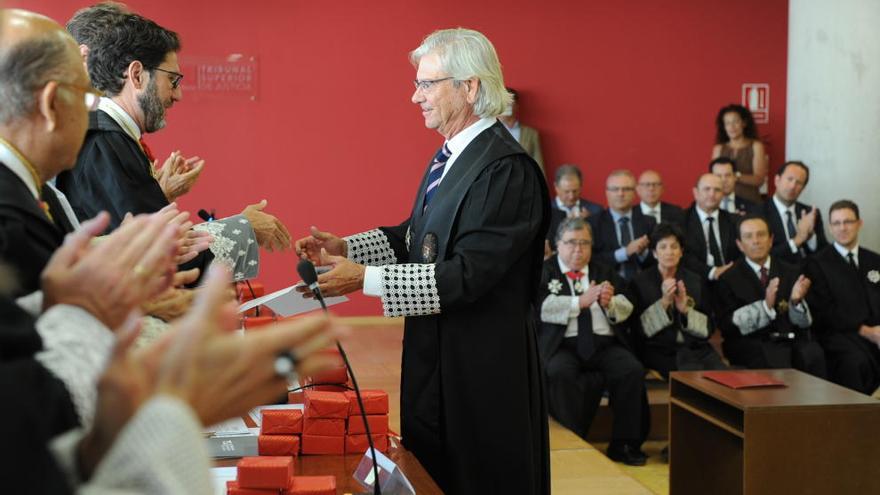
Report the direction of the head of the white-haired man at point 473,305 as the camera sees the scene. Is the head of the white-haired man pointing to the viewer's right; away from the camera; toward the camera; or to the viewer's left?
to the viewer's left

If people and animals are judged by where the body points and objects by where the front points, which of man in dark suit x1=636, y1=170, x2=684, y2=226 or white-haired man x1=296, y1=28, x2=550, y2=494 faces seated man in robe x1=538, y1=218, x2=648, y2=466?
the man in dark suit

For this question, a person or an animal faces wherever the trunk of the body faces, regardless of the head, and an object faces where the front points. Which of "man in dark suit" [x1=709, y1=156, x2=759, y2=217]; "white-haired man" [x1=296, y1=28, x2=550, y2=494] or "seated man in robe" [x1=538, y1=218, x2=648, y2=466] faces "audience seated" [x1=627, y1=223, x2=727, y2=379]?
the man in dark suit

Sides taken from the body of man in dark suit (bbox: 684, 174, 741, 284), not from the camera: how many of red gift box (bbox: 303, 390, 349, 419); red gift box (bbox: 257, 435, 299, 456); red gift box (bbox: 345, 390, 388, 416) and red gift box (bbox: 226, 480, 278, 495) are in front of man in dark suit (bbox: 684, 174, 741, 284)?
4

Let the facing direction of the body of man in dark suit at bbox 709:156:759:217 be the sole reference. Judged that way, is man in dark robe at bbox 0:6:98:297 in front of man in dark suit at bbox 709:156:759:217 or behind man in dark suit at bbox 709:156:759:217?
in front

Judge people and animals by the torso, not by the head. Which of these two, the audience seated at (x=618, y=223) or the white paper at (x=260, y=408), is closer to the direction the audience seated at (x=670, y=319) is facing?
the white paper

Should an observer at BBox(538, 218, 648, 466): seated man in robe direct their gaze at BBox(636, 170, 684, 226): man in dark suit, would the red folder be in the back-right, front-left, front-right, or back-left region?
back-right

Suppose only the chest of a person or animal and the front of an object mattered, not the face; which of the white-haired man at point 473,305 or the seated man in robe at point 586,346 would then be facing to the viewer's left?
the white-haired man

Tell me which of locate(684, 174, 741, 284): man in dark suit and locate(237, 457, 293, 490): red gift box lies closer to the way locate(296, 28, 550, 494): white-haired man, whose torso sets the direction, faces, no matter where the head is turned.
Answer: the red gift box

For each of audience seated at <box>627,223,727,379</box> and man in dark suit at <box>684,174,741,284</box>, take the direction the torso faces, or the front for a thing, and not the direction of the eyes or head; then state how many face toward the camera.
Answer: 2

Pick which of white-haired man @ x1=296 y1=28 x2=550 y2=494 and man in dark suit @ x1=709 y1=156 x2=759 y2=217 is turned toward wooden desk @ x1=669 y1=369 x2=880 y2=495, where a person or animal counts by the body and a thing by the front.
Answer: the man in dark suit

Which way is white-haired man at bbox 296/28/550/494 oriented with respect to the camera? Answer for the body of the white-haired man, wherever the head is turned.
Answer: to the viewer's left
